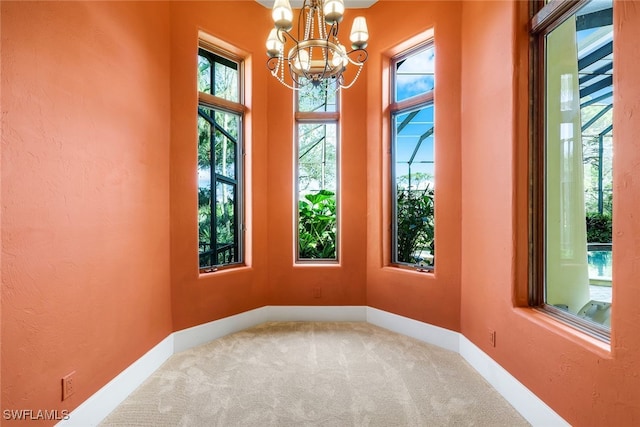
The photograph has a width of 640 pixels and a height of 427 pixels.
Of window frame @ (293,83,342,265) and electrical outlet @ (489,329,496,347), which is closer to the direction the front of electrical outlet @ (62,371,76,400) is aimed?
the electrical outlet

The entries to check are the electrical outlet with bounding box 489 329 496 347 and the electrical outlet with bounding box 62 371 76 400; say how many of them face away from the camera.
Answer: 0

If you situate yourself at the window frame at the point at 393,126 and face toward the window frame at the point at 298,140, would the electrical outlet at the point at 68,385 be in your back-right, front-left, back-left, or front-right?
front-left

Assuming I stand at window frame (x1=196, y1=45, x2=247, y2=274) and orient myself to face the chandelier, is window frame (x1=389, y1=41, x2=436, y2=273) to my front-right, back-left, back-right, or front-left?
front-left

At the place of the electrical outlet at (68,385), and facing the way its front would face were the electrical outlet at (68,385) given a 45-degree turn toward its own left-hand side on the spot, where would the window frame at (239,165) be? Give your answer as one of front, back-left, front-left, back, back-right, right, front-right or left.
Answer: front-left

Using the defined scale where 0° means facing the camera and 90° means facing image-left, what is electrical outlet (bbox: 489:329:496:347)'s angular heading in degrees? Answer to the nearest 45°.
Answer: approximately 45°
